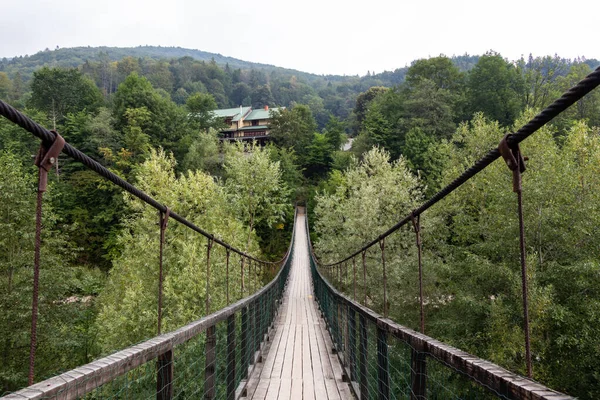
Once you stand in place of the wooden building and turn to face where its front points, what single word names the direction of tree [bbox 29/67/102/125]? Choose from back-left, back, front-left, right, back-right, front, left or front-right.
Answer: front-right

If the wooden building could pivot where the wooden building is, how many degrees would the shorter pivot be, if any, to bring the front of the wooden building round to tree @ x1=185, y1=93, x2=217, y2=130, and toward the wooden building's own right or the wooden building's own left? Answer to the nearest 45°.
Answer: approximately 45° to the wooden building's own right

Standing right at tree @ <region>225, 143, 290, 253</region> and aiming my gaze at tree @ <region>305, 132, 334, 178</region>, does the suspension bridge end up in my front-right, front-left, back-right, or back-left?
back-right

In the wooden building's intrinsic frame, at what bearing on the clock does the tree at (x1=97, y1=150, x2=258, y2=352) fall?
The tree is roughly at 12 o'clock from the wooden building.

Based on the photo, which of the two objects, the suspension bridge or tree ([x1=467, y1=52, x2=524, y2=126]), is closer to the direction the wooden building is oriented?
the suspension bridge

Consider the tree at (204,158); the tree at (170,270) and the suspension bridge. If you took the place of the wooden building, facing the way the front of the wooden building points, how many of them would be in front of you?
3

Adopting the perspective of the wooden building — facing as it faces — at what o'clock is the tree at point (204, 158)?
The tree is roughly at 12 o'clock from the wooden building.

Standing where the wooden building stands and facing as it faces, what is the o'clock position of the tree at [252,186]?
The tree is roughly at 12 o'clock from the wooden building.

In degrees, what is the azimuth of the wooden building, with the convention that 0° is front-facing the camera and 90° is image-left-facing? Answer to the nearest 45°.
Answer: approximately 0°
